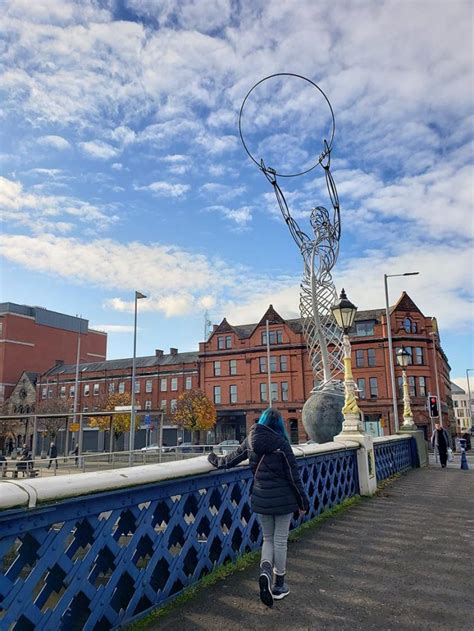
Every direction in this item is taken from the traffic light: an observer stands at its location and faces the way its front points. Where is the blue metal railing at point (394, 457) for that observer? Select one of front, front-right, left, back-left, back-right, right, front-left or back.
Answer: front

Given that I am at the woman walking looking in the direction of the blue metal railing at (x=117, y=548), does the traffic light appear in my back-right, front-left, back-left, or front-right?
back-right

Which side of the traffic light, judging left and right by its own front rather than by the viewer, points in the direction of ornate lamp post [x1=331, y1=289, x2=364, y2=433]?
front

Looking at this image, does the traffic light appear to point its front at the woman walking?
yes

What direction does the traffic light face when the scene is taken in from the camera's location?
facing the viewer

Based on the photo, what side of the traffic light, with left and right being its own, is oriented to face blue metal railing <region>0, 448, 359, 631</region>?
front

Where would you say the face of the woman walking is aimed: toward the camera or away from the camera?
away from the camera
